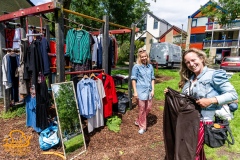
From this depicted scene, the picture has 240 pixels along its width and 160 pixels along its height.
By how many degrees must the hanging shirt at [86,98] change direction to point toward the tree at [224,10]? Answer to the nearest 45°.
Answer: approximately 135° to its left

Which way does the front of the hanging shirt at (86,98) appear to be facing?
toward the camera

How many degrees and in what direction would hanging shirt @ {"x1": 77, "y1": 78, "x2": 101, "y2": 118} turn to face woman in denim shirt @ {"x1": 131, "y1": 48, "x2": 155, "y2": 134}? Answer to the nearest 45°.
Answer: approximately 90° to its left

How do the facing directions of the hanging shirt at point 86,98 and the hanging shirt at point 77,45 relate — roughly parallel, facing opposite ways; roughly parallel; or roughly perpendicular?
roughly parallel

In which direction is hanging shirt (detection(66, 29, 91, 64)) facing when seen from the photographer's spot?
facing the viewer

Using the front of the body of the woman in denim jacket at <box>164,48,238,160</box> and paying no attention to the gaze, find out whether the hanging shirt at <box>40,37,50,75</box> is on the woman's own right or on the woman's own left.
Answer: on the woman's own right

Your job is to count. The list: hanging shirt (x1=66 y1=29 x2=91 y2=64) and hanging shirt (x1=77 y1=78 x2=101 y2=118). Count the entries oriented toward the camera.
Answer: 2

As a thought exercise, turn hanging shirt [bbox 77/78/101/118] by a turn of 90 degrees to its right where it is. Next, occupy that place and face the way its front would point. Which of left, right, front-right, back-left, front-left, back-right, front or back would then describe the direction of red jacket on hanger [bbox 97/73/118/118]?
back-right

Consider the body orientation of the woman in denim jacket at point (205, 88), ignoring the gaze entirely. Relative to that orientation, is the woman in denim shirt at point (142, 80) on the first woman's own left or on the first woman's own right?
on the first woman's own right

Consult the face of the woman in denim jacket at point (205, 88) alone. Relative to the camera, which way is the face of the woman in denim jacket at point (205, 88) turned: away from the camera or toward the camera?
toward the camera

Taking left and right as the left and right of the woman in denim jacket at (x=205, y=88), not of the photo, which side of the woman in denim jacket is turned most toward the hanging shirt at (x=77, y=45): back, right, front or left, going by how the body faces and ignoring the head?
right

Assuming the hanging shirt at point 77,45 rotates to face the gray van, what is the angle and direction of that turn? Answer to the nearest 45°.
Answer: approximately 135° to its left

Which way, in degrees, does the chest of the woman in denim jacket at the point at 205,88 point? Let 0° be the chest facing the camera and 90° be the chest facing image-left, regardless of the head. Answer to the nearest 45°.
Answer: approximately 45°

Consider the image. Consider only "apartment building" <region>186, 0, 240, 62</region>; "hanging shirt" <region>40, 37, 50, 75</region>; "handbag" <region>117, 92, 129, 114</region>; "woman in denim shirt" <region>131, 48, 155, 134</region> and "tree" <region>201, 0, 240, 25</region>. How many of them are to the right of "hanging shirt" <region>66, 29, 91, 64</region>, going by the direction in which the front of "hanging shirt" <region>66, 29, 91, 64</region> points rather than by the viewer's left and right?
1
